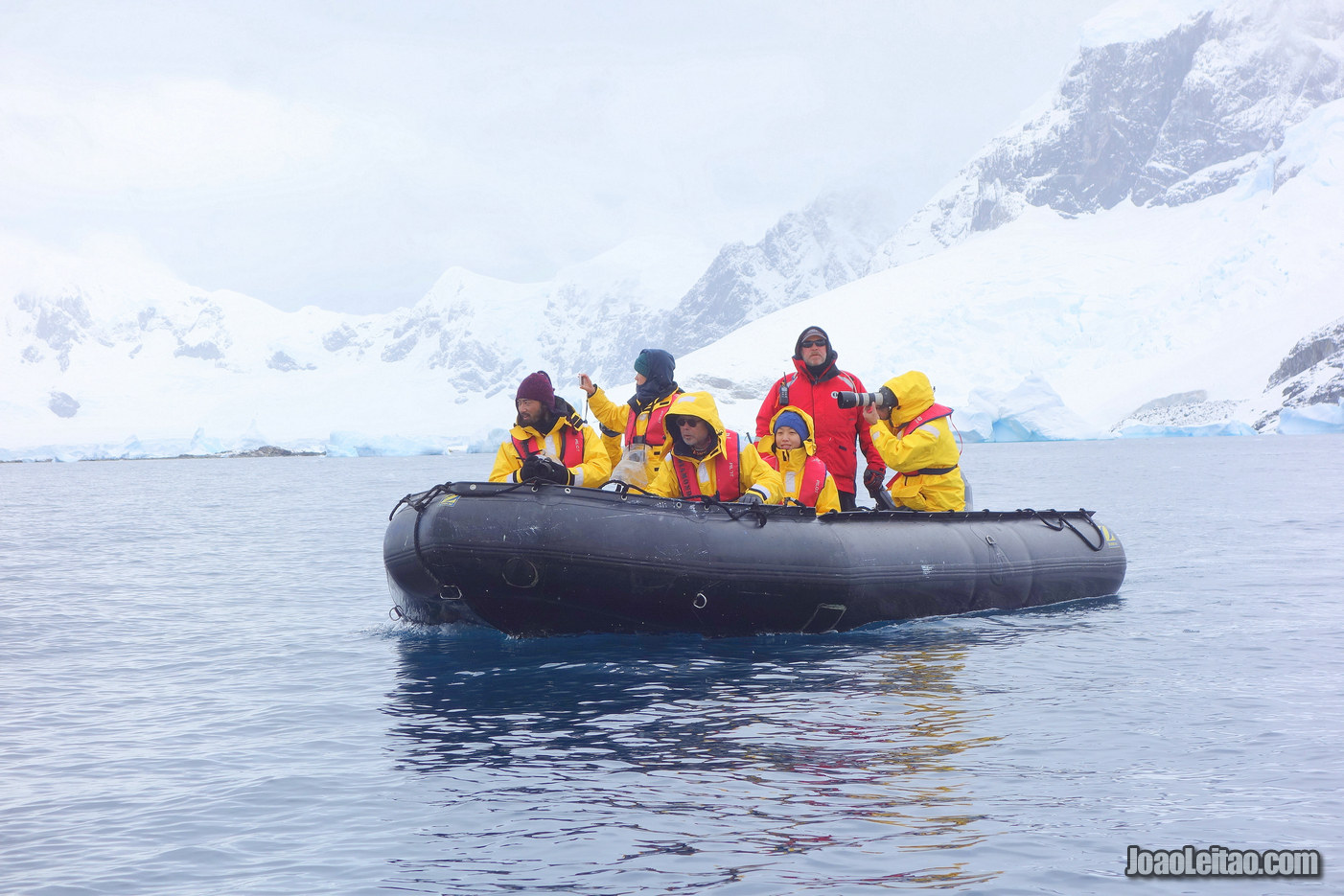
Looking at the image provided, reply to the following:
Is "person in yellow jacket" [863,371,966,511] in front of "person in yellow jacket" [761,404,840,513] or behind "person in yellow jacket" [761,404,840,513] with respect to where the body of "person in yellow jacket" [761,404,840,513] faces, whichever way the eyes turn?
behind

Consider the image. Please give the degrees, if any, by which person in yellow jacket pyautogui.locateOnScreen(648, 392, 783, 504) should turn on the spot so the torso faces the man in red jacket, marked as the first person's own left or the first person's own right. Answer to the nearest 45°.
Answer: approximately 180°

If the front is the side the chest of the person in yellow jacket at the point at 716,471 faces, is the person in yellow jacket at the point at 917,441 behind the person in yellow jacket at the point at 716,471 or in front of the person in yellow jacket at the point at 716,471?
behind

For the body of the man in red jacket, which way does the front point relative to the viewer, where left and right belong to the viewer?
facing the viewer

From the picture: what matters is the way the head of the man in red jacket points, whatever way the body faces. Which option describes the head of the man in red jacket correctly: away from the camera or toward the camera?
toward the camera

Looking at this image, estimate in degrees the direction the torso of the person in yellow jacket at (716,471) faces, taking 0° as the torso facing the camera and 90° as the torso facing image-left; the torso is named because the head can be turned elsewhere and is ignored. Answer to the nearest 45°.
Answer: approximately 45°

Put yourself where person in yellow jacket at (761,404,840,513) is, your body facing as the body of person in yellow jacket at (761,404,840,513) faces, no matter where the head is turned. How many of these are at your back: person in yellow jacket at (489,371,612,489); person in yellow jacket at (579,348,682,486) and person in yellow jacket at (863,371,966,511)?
1

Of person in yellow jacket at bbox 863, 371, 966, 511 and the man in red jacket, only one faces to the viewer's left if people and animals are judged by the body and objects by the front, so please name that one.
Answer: the person in yellow jacket

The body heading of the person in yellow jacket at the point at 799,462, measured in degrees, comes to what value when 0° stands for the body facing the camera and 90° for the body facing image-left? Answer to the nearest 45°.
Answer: approximately 45°

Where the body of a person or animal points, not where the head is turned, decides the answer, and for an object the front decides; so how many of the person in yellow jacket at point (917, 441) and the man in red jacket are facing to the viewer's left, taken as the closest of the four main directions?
1
